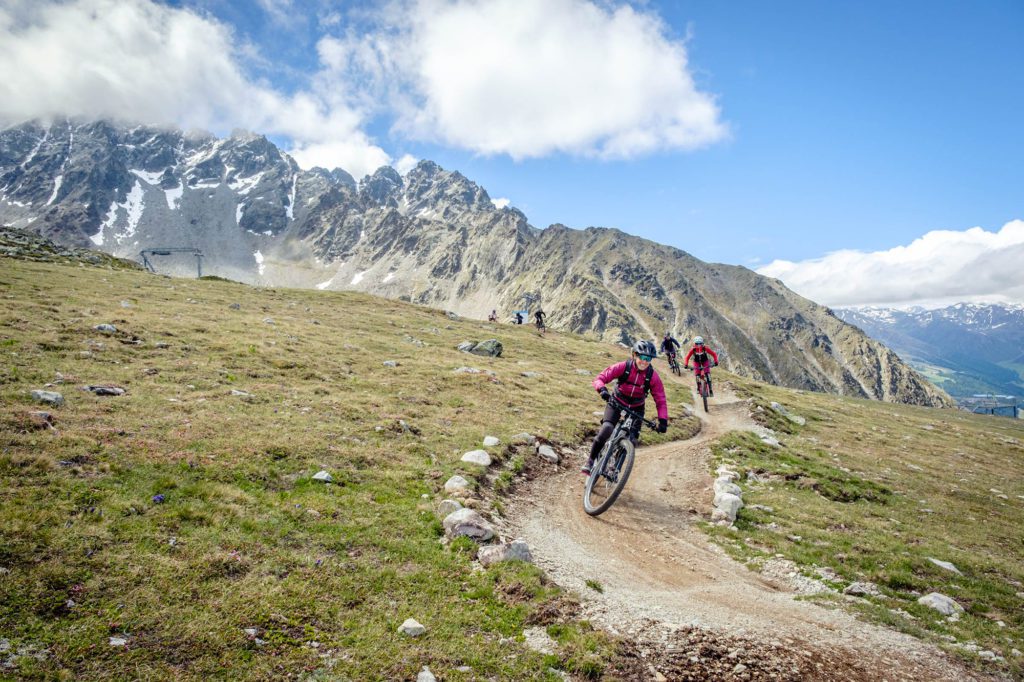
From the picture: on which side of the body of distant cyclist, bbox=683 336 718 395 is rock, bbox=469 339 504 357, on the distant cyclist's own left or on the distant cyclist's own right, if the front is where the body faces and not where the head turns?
on the distant cyclist's own right

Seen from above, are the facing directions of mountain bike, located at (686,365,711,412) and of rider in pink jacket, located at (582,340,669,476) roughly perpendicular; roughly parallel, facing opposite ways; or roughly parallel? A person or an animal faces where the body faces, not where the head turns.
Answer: roughly parallel

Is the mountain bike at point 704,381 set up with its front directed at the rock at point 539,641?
yes

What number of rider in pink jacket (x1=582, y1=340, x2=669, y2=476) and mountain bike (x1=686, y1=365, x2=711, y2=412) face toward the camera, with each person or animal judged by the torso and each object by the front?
2

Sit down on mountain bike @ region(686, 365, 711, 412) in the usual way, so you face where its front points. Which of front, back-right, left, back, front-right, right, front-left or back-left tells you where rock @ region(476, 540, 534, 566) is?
front

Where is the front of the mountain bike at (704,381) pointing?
toward the camera

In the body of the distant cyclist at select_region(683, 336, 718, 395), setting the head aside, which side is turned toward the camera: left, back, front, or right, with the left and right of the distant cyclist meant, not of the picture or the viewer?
front

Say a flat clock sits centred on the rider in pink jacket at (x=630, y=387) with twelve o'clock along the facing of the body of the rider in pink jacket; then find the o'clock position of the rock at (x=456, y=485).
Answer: The rock is roughly at 2 o'clock from the rider in pink jacket.

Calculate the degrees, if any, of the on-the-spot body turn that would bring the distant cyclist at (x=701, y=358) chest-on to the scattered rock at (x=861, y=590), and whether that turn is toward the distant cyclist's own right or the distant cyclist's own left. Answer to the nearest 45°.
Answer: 0° — they already face it

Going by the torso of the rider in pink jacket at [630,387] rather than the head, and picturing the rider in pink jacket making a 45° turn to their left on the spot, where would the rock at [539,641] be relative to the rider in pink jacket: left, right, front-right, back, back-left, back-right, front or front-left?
front-right

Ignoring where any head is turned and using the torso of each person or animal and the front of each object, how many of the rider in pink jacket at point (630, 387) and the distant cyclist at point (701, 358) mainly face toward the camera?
2

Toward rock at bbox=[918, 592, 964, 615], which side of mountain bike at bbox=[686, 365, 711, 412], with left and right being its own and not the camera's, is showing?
front

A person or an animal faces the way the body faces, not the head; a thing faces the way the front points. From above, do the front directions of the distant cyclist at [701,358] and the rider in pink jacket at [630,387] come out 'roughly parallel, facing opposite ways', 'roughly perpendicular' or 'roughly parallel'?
roughly parallel
